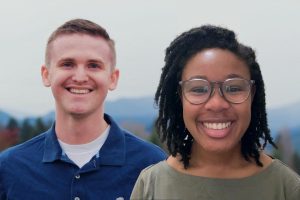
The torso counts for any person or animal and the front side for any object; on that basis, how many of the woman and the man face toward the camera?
2

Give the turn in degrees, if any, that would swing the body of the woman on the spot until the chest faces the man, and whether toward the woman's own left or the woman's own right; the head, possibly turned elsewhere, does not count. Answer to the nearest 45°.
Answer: approximately 135° to the woman's own right

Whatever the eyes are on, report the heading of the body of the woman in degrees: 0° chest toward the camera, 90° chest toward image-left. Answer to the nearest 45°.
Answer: approximately 0°

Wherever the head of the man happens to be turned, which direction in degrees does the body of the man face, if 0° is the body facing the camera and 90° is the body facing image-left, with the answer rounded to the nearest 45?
approximately 0°

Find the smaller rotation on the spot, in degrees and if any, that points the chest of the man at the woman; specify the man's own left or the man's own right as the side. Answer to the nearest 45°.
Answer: approximately 45° to the man's own left
